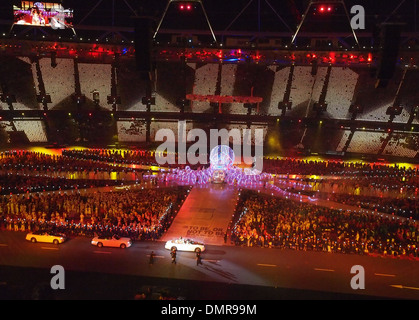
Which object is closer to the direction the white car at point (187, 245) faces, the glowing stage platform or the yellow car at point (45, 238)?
the glowing stage platform

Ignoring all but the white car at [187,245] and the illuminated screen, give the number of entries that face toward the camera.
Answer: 1

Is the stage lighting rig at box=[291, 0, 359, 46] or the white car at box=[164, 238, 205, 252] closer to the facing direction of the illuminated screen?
the white car

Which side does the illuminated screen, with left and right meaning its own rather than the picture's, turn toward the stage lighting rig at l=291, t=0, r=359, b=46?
left

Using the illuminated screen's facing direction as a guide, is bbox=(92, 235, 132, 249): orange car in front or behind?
in front

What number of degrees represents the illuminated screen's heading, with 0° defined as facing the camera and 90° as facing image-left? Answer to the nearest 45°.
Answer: approximately 0°

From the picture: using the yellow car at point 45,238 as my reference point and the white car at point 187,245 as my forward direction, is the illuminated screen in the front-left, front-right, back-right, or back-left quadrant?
back-left

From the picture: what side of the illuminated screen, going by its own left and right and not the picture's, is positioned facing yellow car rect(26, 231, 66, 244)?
front

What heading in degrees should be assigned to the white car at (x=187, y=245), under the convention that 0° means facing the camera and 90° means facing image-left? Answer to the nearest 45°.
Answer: approximately 270°

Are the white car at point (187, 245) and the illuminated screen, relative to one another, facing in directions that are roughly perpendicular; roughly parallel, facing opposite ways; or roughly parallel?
roughly perpendicular

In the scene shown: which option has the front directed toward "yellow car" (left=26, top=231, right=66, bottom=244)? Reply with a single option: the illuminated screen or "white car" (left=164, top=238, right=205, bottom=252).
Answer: the illuminated screen
